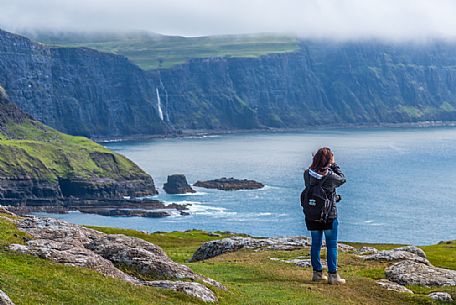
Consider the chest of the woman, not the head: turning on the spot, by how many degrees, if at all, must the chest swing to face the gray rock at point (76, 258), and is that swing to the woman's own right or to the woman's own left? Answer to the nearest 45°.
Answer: approximately 135° to the woman's own left

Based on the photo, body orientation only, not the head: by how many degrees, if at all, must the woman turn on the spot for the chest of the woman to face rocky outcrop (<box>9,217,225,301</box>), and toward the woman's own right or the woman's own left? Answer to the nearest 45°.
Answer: approximately 135° to the woman's own left

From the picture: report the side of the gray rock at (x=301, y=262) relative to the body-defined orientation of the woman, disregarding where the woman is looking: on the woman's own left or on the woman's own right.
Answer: on the woman's own left

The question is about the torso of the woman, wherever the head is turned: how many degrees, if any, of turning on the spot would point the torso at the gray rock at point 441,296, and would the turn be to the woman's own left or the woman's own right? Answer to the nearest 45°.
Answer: approximately 45° to the woman's own right

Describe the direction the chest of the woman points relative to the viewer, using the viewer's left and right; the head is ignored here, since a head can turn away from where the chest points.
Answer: facing away from the viewer and to the right of the viewer

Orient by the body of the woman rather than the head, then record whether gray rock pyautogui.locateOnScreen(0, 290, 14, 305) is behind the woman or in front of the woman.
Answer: behind
